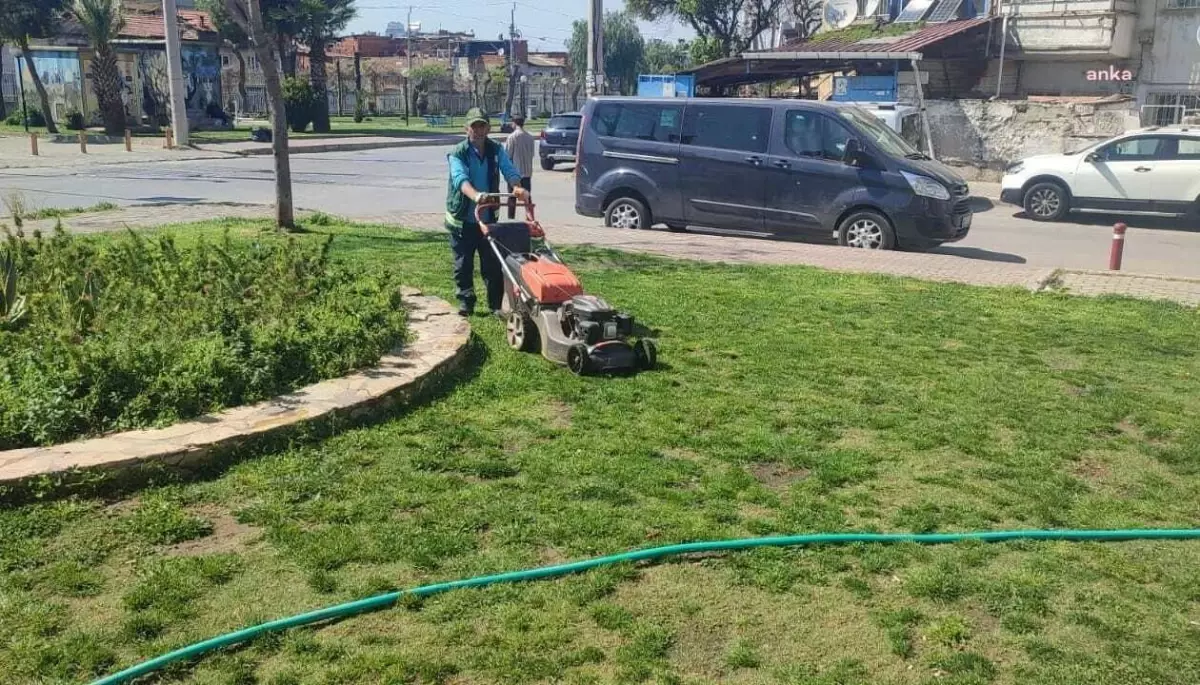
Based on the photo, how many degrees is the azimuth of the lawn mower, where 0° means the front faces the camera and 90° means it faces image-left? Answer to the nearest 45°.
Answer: approximately 315°

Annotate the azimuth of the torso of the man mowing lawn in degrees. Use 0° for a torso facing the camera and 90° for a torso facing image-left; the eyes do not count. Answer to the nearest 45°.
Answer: approximately 315°

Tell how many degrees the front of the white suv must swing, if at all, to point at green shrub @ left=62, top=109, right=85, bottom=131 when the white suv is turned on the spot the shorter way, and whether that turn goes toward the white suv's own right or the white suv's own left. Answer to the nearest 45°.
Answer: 0° — it already faces it

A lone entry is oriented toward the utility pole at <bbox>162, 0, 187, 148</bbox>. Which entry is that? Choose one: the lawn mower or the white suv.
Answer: the white suv

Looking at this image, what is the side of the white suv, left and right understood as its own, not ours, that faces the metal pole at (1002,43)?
right

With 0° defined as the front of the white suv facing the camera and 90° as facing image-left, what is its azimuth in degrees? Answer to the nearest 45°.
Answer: approximately 90°

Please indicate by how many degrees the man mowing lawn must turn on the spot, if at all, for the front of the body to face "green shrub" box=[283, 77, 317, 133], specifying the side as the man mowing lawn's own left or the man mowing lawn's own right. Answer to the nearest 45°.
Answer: approximately 135° to the man mowing lawn's own left

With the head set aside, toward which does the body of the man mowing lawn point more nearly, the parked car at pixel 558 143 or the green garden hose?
the green garden hose

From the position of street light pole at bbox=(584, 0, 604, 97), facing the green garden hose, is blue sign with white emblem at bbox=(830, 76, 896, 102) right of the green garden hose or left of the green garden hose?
left

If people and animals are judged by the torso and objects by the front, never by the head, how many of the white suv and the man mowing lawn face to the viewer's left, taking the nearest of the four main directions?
1
